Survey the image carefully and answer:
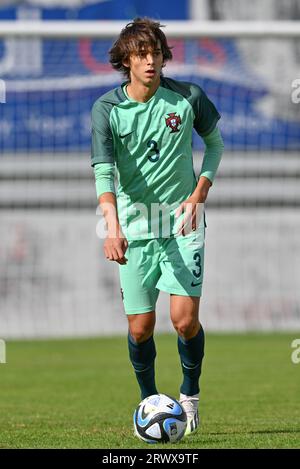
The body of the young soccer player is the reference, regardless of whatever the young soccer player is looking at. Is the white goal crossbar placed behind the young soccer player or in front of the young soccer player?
behind

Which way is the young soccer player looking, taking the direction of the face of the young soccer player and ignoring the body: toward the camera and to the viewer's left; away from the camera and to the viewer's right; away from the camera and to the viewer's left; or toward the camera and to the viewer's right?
toward the camera and to the viewer's right

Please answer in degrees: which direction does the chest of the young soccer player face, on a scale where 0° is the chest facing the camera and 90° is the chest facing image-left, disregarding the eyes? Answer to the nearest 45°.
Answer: approximately 0°
